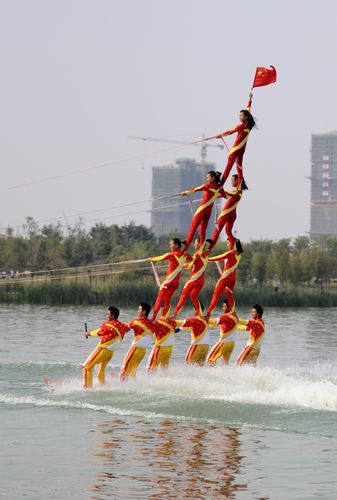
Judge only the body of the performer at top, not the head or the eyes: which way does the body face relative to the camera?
to the viewer's left

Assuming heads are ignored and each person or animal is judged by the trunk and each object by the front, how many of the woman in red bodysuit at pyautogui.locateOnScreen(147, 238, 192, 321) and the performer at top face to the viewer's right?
0
